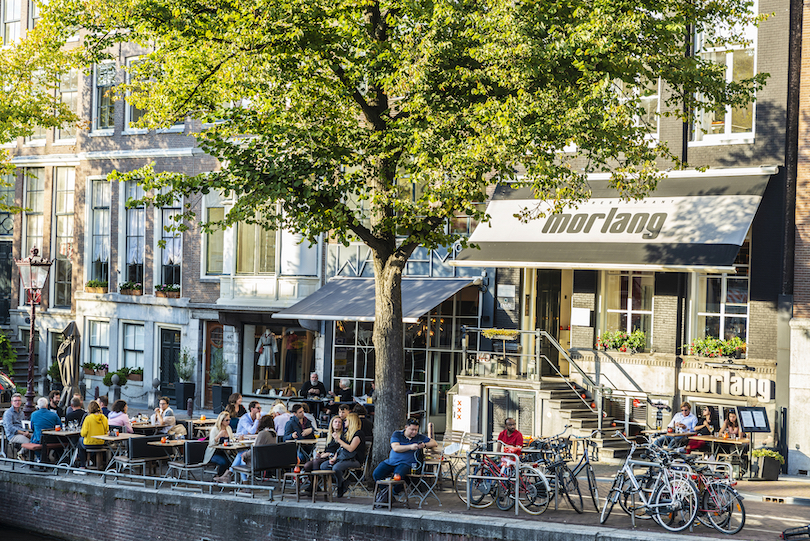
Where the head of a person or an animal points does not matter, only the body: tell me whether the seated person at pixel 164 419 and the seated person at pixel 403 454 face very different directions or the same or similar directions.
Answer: same or similar directions

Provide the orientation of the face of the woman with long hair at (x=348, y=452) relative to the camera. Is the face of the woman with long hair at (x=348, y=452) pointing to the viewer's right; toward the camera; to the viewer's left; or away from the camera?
to the viewer's left

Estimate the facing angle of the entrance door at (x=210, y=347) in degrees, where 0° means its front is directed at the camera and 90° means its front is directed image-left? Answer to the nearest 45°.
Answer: approximately 0°

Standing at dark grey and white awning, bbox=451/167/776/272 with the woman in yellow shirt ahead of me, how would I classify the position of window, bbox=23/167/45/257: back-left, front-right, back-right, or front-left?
front-right

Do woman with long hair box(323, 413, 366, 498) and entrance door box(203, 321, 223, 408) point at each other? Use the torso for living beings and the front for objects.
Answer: no

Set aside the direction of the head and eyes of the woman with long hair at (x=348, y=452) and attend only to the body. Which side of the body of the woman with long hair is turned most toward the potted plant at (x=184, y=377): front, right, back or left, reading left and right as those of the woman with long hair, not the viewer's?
right

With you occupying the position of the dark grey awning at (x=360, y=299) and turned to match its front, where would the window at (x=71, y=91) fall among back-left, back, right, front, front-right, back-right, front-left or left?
back-right

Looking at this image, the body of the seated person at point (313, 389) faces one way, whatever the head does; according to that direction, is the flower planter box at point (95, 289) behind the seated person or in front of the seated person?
behind

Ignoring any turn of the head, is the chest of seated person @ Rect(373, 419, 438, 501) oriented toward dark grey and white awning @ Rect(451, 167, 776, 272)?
no

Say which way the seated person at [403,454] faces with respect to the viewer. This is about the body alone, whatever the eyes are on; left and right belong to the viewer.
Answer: facing the viewer and to the left of the viewer

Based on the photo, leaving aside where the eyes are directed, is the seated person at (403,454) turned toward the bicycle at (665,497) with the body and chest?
no

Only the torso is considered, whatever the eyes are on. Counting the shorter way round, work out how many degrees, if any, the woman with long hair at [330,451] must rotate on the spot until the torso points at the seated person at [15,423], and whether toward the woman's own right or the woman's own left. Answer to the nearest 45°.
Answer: approximately 90° to the woman's own right
